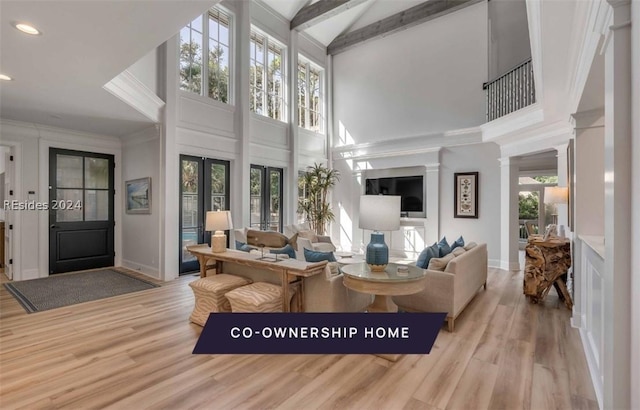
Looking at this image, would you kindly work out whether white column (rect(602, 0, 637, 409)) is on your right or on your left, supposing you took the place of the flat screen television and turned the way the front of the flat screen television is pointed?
on your left

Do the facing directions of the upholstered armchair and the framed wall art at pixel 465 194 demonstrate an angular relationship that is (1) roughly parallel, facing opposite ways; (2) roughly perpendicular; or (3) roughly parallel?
roughly perpendicular

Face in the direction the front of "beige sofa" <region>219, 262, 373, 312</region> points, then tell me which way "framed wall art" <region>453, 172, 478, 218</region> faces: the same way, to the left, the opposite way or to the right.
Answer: the opposite way

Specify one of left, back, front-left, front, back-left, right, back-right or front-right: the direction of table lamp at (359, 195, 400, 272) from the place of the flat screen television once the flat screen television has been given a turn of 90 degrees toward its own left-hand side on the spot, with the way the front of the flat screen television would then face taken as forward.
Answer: front-right

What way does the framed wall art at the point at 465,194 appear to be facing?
toward the camera

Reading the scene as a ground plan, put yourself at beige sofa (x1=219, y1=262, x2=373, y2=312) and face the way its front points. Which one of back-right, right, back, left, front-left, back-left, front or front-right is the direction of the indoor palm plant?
front-left

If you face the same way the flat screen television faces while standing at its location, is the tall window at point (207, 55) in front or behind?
in front

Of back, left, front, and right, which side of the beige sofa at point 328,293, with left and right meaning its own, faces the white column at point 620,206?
right

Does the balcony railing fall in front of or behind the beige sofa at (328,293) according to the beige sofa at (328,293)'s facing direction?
in front

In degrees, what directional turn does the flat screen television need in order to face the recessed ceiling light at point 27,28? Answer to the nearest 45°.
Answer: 0° — it already faces it

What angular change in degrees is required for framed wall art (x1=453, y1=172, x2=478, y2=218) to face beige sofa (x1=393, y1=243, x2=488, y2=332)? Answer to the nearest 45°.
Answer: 0° — it already faces it

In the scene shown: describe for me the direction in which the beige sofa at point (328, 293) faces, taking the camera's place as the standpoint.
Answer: facing away from the viewer and to the right of the viewer

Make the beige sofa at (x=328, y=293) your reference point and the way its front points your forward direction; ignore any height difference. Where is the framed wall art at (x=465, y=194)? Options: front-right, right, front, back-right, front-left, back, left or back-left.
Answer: front

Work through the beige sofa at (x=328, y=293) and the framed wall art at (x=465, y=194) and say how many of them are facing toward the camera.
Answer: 1

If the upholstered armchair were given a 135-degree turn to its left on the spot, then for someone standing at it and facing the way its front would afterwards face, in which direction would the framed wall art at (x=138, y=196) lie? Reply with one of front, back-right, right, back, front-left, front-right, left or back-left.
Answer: left

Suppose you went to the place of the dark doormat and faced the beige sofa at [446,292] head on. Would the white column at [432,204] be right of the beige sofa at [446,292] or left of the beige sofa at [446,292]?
left

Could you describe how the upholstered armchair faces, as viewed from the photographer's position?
facing the viewer and to the right of the viewer

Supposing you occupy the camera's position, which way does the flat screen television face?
facing the viewer and to the left of the viewer
